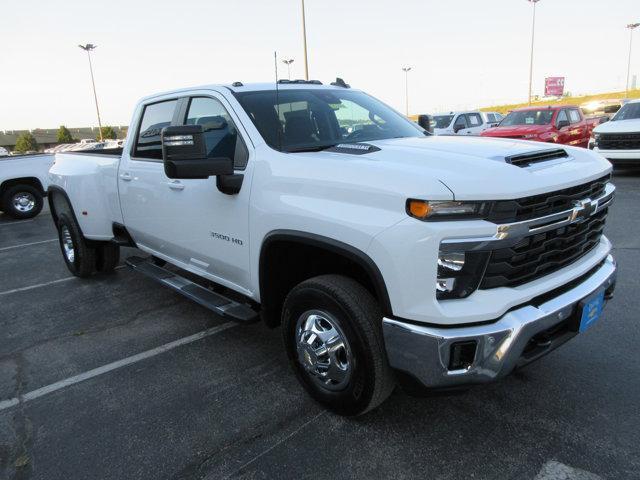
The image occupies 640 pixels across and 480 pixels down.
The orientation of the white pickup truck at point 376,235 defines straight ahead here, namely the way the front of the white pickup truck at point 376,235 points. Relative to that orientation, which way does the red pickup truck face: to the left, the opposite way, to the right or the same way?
to the right

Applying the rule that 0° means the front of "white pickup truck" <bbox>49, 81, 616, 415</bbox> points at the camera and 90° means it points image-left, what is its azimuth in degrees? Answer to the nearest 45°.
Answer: approximately 315°

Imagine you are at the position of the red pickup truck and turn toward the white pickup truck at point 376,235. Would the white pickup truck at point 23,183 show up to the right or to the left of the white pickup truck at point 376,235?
right

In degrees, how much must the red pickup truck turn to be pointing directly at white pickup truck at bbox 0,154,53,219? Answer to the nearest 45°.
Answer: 0° — it already faces it

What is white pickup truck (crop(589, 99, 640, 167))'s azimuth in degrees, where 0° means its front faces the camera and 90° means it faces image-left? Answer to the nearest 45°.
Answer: approximately 45°

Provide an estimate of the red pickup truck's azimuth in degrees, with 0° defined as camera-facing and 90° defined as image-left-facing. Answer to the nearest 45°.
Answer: approximately 45°

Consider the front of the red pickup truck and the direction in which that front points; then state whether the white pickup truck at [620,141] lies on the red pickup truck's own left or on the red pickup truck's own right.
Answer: on the red pickup truck's own left

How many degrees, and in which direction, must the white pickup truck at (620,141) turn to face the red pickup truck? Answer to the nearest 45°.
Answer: approximately 90° to its right

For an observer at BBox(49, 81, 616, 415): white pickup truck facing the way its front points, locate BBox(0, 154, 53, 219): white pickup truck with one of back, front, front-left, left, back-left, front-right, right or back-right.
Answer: back

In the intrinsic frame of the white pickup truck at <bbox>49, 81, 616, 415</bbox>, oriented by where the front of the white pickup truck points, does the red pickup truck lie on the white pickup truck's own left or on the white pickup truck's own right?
on the white pickup truck's own left
